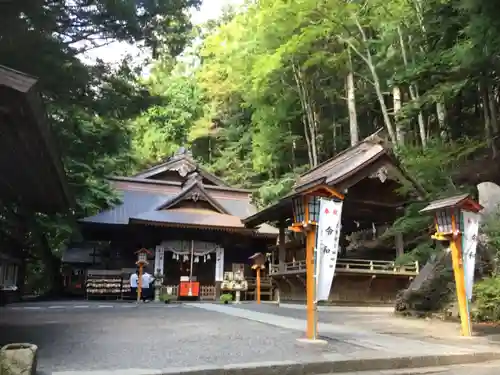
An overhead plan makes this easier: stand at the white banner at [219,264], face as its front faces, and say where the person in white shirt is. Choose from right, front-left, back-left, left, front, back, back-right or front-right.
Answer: front-right

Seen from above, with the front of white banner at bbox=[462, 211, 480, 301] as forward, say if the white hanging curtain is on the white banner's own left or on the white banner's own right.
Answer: on the white banner's own right

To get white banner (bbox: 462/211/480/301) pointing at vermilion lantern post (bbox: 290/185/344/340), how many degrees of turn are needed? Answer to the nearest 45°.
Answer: approximately 45° to its right

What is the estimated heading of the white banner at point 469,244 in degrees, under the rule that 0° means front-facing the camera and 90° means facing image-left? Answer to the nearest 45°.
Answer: approximately 0°

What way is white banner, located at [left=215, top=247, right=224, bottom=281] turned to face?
toward the camera

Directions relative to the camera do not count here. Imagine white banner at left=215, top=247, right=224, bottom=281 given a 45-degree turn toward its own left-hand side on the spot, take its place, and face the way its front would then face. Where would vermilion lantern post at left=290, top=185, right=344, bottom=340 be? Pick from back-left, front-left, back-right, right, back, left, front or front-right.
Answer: front-right

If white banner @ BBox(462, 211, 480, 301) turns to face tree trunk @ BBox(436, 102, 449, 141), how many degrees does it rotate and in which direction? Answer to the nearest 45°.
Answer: approximately 180°

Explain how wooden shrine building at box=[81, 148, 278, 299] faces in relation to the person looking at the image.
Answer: facing the viewer
